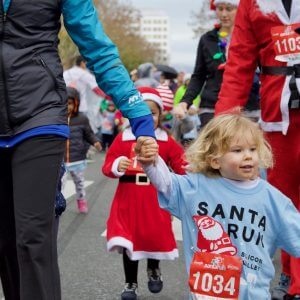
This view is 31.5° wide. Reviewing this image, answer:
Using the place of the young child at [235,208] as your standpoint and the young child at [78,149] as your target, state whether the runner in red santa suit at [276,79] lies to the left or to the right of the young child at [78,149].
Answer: right

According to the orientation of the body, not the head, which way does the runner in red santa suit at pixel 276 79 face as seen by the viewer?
toward the camera

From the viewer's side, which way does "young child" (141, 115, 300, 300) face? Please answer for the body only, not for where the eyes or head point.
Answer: toward the camera

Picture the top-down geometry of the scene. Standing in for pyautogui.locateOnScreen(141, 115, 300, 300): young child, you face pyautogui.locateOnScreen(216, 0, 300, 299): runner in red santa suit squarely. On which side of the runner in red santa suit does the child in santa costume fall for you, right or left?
left

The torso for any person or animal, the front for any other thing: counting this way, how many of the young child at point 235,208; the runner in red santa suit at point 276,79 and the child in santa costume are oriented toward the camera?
3

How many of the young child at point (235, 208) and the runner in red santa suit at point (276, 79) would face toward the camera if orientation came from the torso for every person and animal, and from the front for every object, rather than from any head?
2
